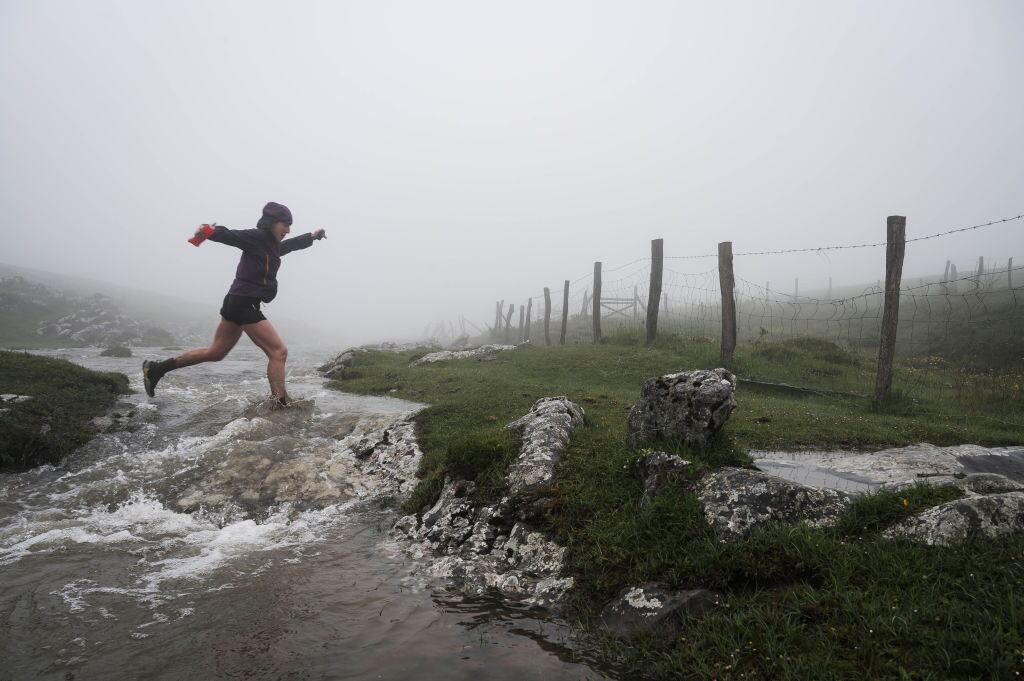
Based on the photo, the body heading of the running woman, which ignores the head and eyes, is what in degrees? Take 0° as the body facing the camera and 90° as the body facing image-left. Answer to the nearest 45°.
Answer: approximately 315°

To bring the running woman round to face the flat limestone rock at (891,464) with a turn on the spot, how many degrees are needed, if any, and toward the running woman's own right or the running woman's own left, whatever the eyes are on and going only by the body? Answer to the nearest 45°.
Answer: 0° — they already face it

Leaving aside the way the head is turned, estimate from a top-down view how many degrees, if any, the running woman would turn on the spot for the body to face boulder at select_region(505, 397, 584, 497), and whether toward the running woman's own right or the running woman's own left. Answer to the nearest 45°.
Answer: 0° — they already face it

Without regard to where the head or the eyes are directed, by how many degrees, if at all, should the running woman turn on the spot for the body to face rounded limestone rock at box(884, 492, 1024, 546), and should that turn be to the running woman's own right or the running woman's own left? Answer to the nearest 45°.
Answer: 0° — they already face it
